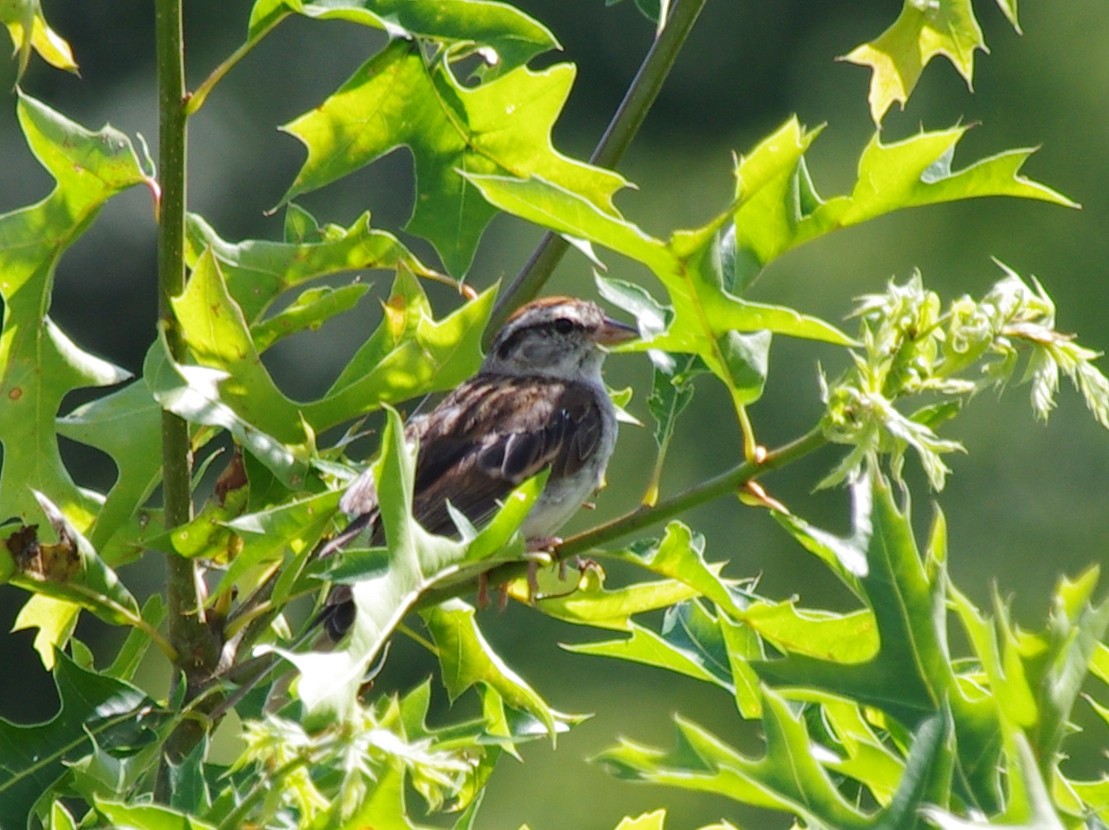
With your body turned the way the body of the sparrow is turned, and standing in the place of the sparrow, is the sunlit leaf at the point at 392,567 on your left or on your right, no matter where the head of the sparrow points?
on your right

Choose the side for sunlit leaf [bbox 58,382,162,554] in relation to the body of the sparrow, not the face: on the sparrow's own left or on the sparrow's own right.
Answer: on the sparrow's own right

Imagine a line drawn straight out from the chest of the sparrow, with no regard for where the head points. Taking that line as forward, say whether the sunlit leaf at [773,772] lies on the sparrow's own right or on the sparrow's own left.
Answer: on the sparrow's own right

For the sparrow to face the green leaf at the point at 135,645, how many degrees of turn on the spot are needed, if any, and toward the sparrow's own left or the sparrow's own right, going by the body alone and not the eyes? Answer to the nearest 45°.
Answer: approximately 135° to the sparrow's own right

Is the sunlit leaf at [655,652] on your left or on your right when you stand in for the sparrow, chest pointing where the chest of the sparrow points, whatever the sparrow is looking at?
on your right

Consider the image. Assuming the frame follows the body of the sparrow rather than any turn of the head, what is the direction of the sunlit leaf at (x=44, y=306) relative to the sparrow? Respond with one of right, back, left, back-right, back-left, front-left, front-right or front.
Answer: back-right

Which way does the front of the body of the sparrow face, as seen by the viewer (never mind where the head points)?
to the viewer's right

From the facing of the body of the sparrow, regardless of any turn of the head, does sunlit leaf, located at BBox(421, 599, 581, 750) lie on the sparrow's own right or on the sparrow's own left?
on the sparrow's own right
